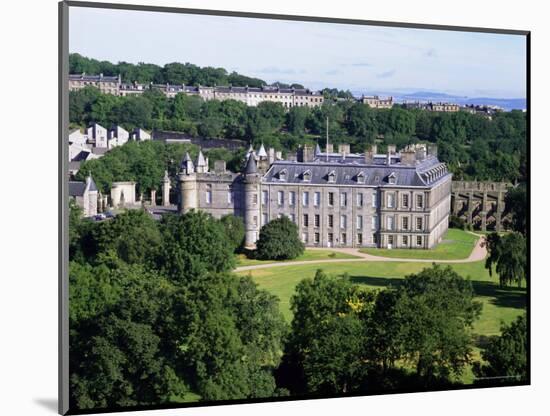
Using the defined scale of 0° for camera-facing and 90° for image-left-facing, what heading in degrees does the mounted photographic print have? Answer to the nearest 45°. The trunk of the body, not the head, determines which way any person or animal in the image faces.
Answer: approximately 315°
